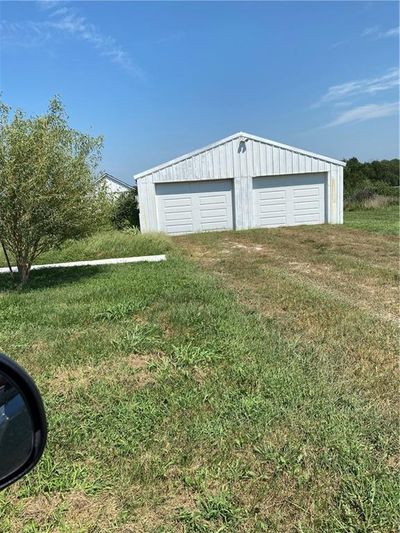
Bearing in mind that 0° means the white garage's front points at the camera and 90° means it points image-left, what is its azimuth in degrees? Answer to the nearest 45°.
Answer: approximately 0°

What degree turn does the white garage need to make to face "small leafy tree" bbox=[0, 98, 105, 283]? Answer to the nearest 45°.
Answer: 0° — it already faces it

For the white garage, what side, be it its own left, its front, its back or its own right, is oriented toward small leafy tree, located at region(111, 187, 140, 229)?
right
